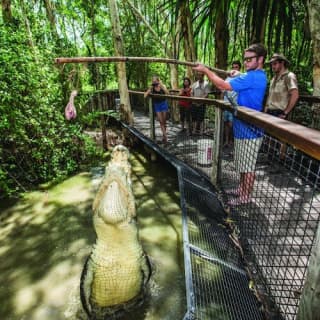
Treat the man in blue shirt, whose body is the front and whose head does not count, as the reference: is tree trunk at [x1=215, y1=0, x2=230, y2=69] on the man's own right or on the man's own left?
on the man's own right

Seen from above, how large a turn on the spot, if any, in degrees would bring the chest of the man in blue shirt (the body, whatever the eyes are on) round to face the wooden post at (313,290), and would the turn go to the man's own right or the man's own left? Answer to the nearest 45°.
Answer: approximately 90° to the man's own left

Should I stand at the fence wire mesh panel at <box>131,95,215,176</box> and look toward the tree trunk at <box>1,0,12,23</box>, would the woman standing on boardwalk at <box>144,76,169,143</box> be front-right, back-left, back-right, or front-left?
front-right

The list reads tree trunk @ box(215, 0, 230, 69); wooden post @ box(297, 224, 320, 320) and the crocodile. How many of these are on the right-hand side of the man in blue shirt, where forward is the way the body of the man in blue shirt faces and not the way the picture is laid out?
1

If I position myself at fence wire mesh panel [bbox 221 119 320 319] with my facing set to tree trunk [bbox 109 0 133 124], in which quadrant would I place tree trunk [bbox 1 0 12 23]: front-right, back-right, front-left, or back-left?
front-left

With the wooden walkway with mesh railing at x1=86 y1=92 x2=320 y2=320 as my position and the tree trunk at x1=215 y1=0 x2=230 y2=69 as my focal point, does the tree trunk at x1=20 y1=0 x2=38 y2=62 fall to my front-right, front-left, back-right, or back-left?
front-left

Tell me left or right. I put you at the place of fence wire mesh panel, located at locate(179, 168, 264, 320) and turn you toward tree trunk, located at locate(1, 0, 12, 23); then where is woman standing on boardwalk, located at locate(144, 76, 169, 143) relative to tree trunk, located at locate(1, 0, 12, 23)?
right

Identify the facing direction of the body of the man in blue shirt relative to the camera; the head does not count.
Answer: to the viewer's left

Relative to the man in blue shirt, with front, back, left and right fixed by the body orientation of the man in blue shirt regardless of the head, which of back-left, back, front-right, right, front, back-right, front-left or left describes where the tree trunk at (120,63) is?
front-right

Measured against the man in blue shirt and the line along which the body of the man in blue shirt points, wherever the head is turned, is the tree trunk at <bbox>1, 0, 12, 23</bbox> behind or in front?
in front
